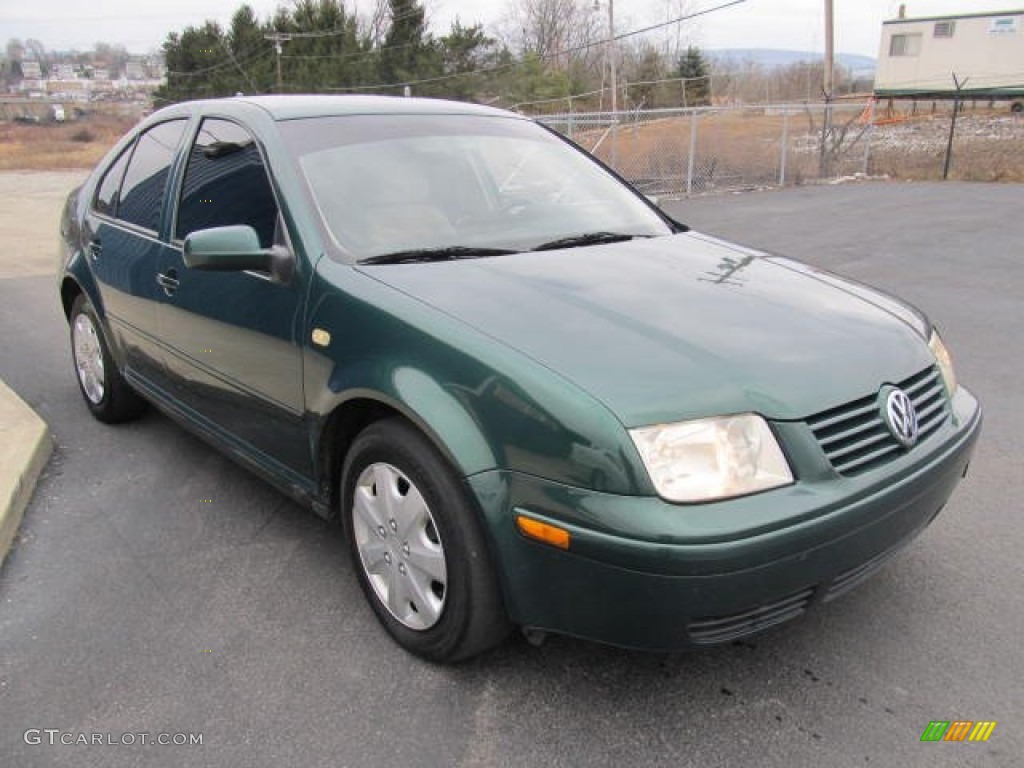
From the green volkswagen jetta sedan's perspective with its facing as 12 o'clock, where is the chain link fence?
The chain link fence is roughly at 8 o'clock from the green volkswagen jetta sedan.

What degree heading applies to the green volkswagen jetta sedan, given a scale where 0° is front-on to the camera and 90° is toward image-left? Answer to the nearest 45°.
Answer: approximately 315°

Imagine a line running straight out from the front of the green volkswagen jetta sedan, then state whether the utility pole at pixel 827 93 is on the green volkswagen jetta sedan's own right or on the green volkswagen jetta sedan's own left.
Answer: on the green volkswagen jetta sedan's own left

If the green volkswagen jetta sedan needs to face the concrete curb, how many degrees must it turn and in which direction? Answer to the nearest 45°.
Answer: approximately 180°

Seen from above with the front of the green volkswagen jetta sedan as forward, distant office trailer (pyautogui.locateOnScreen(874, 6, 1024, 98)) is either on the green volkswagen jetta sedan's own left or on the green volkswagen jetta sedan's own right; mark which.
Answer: on the green volkswagen jetta sedan's own left
